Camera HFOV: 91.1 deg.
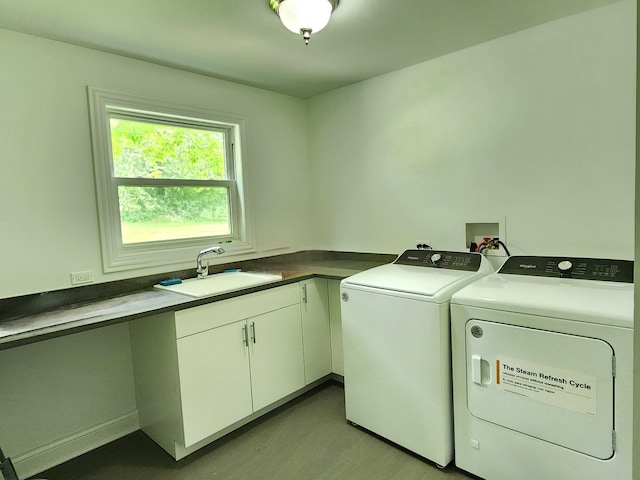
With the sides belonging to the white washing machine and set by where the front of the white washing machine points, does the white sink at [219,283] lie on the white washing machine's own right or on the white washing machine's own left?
on the white washing machine's own right

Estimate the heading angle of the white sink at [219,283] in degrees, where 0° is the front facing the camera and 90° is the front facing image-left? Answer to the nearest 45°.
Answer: approximately 315°

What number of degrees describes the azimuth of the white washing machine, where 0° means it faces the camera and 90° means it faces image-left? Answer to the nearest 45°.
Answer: approximately 45°

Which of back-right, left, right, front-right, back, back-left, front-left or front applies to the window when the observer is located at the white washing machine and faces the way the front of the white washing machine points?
front-right

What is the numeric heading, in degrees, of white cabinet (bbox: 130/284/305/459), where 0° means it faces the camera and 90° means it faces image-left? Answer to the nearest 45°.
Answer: approximately 315°

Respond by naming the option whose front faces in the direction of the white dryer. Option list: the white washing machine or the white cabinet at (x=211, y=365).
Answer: the white cabinet

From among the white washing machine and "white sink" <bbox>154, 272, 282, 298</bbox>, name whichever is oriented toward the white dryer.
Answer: the white sink

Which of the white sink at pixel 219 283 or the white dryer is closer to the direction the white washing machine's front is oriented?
the white sink
